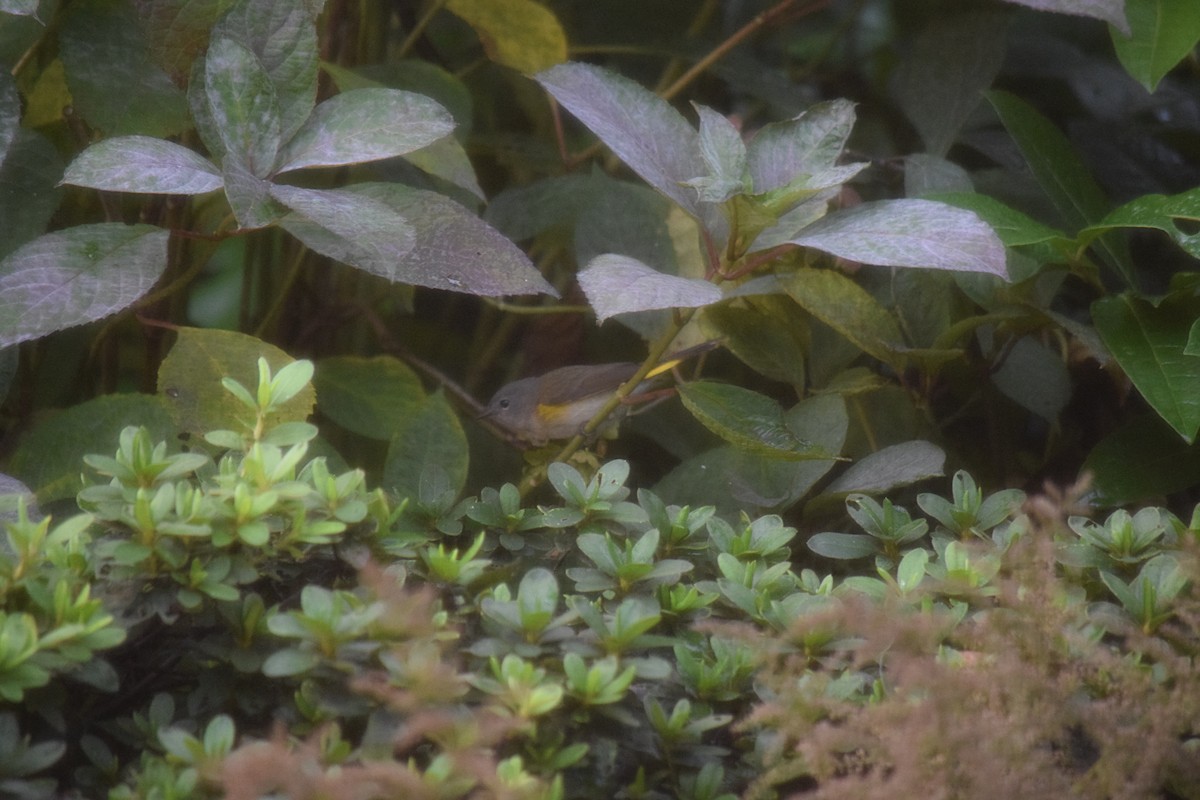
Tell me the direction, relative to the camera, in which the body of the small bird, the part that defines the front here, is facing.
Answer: to the viewer's left
